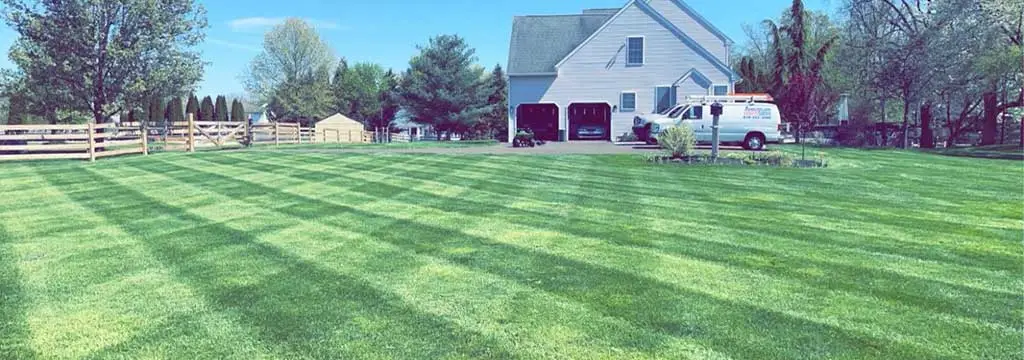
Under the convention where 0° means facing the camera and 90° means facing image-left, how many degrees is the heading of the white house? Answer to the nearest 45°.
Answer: approximately 0°

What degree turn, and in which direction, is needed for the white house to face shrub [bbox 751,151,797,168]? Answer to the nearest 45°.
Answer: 0° — it already faces it

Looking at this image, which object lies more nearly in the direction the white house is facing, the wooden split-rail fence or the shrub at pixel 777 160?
the shrub

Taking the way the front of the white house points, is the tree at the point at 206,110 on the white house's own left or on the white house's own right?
on the white house's own right

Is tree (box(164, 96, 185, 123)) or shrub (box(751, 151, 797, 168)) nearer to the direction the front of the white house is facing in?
the shrub

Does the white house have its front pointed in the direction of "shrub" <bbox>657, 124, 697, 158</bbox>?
yes
